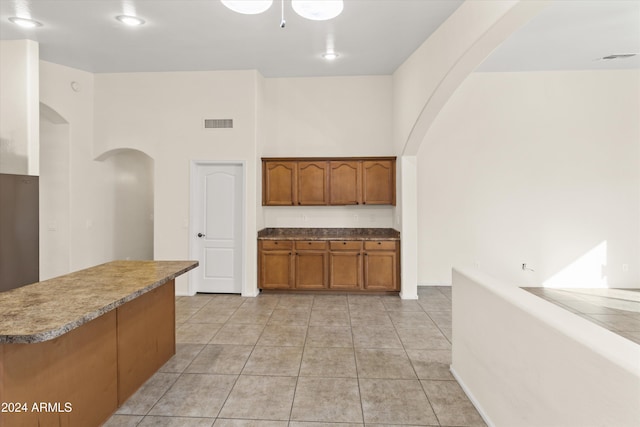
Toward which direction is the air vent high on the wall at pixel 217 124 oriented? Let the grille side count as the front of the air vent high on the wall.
toward the camera

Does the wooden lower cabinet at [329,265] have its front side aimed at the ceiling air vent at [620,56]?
no

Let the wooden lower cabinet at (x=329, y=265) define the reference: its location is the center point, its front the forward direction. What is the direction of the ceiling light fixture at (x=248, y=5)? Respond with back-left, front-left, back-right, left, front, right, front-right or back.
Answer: front

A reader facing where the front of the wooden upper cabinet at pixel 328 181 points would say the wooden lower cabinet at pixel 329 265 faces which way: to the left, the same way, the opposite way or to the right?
the same way

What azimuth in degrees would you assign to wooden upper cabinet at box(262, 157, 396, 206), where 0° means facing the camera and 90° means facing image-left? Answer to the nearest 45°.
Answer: approximately 0°

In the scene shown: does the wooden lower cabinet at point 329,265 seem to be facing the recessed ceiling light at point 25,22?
no

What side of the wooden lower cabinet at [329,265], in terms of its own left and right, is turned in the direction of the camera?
front

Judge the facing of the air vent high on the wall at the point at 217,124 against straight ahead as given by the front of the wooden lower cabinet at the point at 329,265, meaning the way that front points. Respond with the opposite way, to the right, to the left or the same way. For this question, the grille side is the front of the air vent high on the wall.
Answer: the same way

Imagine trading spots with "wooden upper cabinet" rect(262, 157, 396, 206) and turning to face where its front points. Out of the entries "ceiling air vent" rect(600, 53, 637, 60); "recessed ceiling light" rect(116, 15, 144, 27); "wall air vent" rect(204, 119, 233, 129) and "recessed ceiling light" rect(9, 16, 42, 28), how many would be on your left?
1

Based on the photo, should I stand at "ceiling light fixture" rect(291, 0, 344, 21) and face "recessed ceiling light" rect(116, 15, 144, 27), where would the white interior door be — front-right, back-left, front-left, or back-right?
front-right

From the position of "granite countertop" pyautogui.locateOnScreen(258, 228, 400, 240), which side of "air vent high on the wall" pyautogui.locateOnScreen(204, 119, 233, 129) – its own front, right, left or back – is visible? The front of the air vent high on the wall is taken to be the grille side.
left

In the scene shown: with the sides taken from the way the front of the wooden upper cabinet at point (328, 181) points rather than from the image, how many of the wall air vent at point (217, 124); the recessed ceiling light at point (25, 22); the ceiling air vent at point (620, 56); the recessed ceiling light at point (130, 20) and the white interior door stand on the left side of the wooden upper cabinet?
1

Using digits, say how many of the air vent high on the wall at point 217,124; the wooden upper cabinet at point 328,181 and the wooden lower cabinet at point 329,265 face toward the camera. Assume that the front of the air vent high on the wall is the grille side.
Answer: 3
